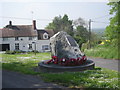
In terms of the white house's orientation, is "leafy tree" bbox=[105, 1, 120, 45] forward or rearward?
forward

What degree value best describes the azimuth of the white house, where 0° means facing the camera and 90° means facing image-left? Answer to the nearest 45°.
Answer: approximately 0°

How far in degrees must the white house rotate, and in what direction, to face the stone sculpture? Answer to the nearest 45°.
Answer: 0° — it already faces it
